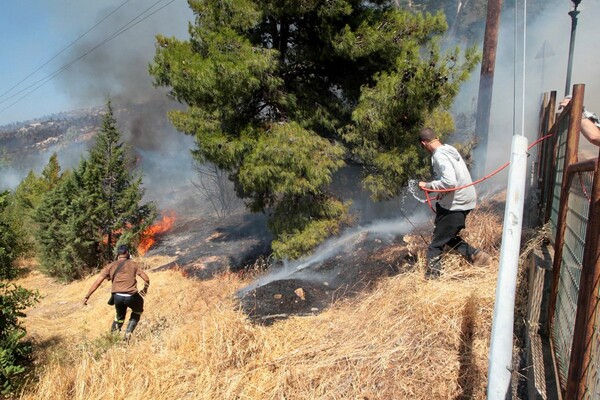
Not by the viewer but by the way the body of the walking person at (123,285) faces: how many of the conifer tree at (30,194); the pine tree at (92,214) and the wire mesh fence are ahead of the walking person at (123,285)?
2

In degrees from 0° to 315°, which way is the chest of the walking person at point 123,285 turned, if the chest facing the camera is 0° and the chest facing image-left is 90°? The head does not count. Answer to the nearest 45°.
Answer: approximately 180°

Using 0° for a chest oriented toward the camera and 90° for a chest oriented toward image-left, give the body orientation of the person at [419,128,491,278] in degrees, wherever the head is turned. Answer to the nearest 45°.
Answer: approximately 90°

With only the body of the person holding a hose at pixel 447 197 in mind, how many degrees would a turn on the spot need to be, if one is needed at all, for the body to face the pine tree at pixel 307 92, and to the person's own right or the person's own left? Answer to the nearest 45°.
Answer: approximately 45° to the person's own right
